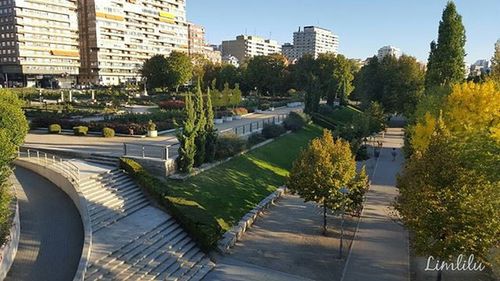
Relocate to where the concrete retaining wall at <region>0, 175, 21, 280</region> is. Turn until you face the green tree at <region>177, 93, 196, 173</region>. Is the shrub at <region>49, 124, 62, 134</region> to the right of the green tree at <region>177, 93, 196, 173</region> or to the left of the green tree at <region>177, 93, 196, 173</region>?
left

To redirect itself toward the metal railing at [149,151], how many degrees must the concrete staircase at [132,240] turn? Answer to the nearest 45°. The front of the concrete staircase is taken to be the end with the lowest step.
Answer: approximately 135° to its left

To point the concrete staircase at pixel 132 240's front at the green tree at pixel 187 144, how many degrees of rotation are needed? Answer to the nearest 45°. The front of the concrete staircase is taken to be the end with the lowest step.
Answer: approximately 90° to its left

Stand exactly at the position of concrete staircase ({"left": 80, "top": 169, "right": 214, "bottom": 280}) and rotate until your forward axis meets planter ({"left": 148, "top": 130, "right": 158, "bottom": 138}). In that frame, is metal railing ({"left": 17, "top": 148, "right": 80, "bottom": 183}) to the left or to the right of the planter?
left

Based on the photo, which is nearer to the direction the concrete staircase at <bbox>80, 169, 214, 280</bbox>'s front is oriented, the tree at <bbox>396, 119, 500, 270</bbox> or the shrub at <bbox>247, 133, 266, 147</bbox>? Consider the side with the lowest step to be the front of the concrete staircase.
the tree

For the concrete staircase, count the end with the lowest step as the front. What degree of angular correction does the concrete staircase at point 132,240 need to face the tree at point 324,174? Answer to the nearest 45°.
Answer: approximately 45° to its left

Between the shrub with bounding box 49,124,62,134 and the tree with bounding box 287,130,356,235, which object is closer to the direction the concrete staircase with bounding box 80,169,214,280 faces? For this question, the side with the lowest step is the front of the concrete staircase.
the tree

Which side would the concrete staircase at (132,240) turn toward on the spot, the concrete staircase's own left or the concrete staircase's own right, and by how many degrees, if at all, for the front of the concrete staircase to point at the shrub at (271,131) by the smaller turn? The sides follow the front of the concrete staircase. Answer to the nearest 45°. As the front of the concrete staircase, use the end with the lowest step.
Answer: approximately 90° to the concrete staircase's own left

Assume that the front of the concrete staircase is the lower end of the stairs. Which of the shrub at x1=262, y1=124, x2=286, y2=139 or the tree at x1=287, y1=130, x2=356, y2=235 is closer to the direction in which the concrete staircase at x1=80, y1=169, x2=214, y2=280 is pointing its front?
the tree

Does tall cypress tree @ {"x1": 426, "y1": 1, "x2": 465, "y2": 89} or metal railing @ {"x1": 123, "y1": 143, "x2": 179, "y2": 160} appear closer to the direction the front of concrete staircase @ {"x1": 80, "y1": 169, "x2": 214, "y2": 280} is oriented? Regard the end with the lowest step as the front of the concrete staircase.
the tall cypress tree

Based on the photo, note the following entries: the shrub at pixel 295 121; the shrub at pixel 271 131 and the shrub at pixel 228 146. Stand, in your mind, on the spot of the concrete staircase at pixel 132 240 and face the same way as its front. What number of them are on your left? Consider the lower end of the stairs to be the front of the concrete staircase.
3

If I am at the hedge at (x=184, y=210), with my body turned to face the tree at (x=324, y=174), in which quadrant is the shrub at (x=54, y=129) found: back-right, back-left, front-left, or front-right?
back-left

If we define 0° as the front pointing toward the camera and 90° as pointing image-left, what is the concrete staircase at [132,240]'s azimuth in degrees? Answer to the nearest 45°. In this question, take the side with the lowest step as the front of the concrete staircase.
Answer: approximately 315°
